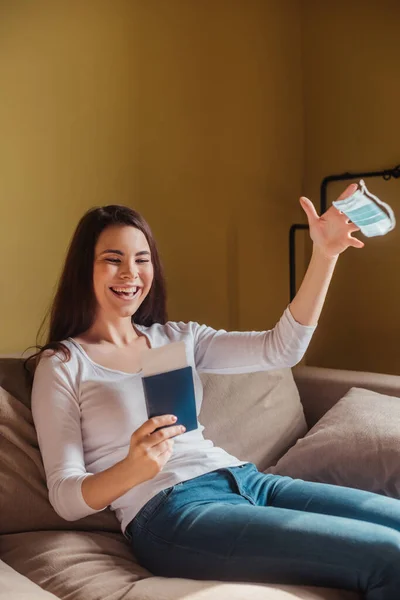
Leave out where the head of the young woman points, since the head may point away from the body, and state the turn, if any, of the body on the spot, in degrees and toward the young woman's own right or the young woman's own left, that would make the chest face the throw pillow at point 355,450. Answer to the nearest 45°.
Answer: approximately 90° to the young woman's own left

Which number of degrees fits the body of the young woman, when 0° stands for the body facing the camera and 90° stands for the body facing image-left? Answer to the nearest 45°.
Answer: approximately 315°
